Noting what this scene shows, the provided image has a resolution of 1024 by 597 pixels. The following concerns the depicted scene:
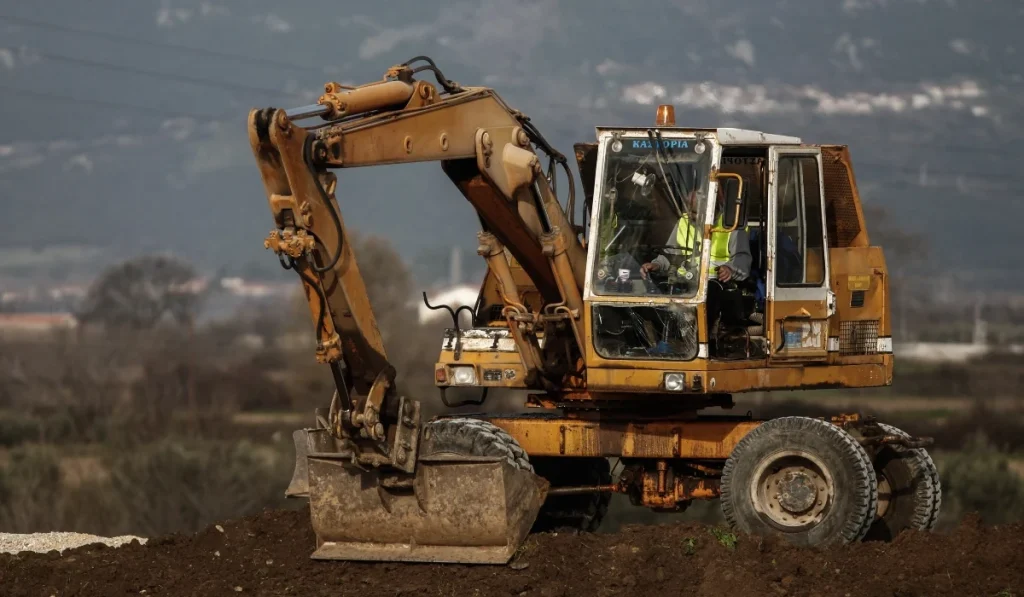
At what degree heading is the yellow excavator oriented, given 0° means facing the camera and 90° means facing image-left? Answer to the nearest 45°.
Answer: approximately 45°

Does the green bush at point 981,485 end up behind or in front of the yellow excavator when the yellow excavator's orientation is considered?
behind
